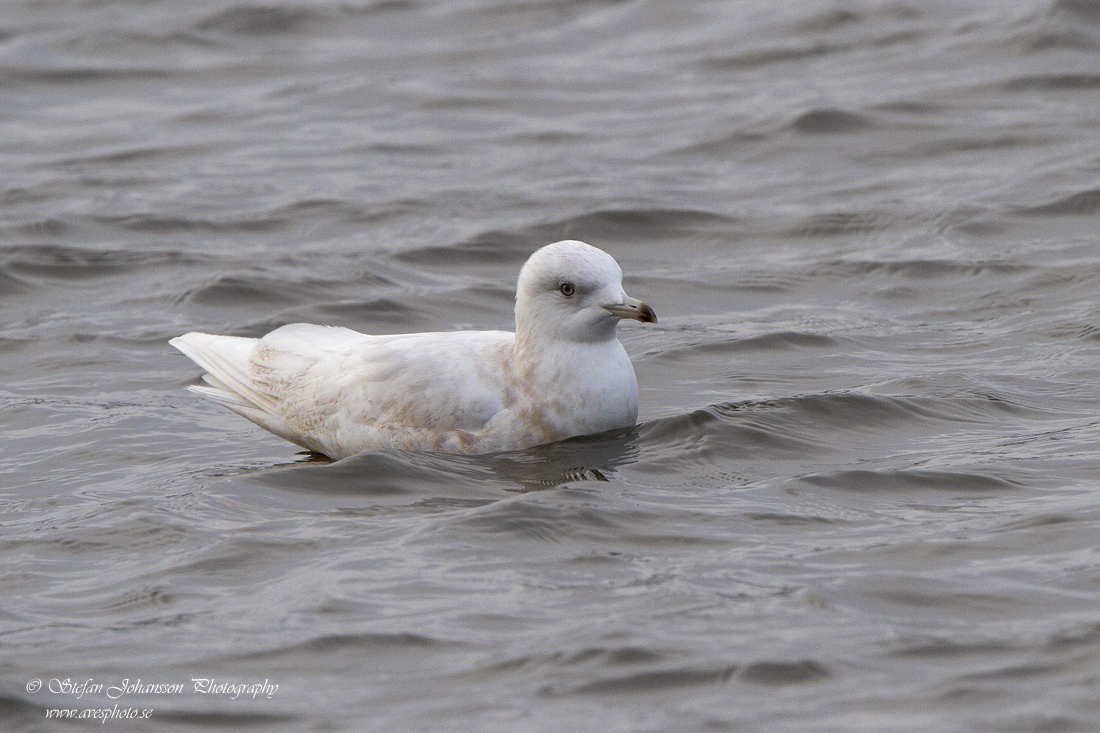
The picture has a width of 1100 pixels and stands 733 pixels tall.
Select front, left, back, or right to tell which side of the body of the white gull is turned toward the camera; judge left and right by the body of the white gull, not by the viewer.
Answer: right
